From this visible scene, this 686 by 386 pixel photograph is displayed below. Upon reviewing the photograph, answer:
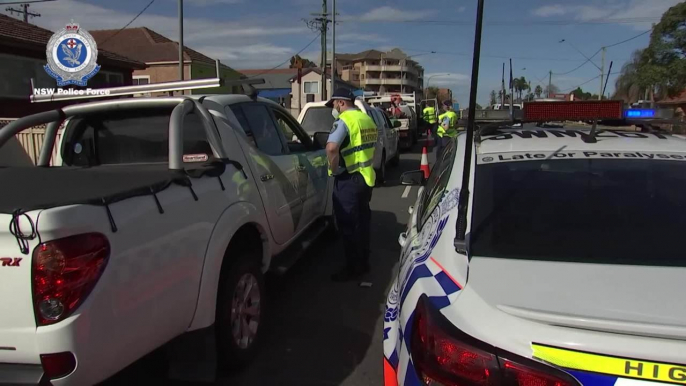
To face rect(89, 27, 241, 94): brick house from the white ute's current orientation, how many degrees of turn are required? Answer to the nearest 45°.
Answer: approximately 45° to its left

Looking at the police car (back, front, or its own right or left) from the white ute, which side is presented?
left

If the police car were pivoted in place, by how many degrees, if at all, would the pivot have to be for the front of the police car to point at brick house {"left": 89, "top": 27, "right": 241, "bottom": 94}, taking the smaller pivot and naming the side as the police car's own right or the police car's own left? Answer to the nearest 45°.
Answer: approximately 45° to the police car's own left

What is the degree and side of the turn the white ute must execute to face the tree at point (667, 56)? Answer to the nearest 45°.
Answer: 0° — it already faces it

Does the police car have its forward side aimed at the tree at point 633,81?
yes

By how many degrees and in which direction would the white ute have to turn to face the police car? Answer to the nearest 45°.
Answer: approximately 90° to its right

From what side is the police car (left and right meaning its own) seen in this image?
back

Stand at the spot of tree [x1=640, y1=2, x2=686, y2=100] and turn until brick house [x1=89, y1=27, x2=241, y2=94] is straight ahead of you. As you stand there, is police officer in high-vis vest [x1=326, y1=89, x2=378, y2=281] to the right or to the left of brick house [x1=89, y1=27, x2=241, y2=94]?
left
